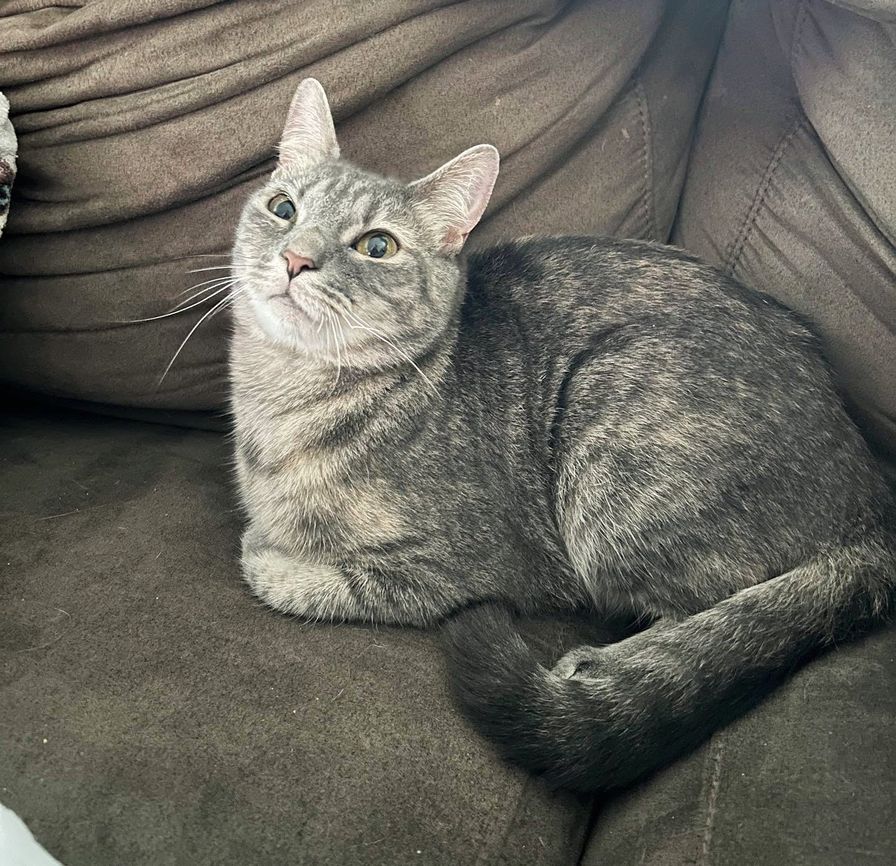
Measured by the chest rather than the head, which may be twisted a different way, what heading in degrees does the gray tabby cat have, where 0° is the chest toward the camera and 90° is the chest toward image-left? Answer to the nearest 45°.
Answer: approximately 90°

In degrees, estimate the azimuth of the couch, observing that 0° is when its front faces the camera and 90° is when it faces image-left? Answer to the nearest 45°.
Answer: approximately 0°
